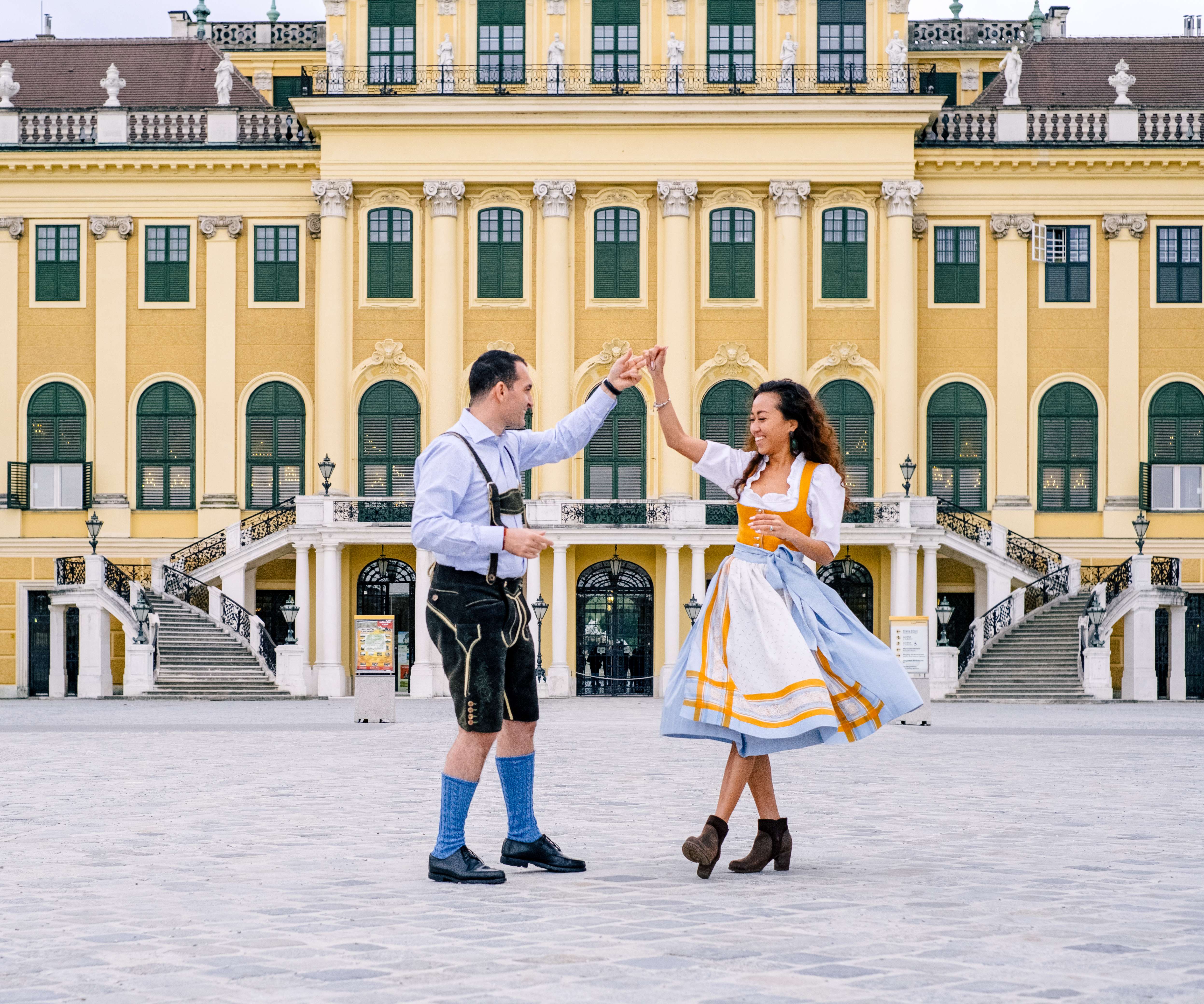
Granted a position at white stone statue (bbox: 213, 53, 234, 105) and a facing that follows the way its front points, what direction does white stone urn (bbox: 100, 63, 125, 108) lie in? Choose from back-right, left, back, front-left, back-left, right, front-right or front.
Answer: right

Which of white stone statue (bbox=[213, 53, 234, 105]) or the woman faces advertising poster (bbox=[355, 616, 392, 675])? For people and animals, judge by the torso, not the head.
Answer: the white stone statue

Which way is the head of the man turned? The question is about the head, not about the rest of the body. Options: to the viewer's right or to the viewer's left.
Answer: to the viewer's right

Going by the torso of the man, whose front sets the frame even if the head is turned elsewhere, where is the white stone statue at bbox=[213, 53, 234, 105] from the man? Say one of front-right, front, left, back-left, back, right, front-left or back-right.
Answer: back-left

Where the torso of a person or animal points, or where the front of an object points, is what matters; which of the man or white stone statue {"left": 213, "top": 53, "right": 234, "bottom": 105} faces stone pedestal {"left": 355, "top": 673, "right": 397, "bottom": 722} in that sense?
the white stone statue

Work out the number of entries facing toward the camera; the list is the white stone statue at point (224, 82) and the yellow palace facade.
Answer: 2

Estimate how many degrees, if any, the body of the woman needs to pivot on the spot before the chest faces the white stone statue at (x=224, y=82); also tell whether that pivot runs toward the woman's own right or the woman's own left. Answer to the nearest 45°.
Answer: approximately 135° to the woman's own right

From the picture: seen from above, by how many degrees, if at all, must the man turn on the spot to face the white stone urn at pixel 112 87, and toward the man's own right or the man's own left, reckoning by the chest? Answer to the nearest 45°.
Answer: approximately 135° to the man's own left

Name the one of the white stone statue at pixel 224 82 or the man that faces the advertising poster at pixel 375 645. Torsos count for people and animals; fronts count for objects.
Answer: the white stone statue

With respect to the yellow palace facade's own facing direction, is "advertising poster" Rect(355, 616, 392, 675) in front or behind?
in front

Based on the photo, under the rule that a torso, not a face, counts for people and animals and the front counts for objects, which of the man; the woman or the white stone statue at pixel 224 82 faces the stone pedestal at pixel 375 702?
the white stone statue

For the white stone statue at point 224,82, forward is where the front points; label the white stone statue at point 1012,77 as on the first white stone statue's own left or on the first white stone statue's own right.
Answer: on the first white stone statue's own left
